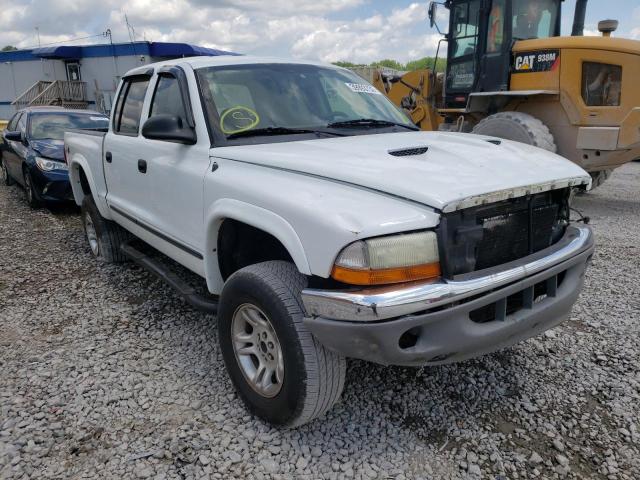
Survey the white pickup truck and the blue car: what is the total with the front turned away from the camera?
0

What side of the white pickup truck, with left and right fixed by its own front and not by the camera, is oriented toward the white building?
back

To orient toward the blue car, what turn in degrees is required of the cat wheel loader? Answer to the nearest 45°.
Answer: approximately 45° to its left

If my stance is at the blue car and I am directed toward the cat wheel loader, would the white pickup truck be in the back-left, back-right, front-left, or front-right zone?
front-right

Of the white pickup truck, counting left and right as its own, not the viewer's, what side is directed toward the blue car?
back

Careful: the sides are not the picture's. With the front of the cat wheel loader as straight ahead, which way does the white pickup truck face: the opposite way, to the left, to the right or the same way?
the opposite way

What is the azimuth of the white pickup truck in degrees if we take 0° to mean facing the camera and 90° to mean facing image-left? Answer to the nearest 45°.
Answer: approximately 315°

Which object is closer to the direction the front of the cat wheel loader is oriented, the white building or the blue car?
the white building

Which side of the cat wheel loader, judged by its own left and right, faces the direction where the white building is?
front

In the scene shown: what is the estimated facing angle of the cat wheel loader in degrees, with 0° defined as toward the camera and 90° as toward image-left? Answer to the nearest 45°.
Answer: approximately 135°

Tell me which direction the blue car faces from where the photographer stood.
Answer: facing the viewer and to the right of the viewer
